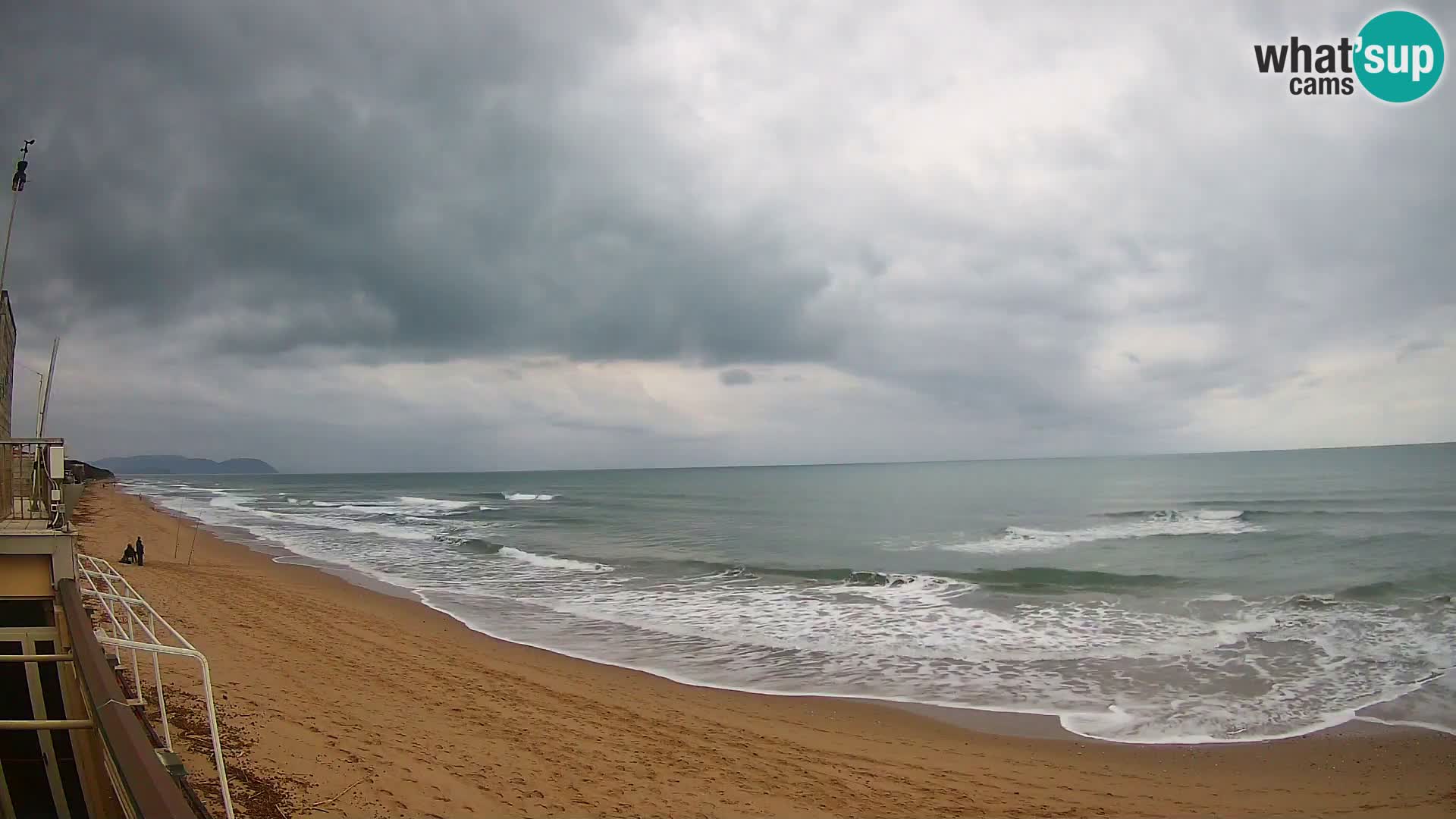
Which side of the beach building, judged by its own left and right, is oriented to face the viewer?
right

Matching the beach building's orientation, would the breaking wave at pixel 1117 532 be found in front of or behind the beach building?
in front

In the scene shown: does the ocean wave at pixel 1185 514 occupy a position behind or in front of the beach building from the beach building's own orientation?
in front

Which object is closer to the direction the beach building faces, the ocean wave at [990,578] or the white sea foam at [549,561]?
the ocean wave

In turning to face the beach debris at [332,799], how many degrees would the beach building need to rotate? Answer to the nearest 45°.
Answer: approximately 45° to its right

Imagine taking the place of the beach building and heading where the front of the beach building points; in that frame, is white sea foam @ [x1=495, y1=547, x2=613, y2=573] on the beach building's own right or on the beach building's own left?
on the beach building's own left
